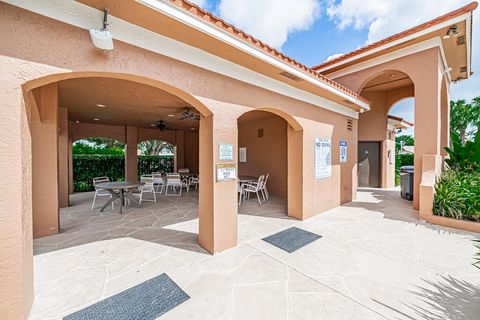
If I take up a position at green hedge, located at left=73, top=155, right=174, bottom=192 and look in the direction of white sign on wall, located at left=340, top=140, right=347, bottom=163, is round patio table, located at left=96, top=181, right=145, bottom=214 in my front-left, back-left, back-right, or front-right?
front-right

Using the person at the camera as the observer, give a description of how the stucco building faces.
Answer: facing the viewer and to the right of the viewer

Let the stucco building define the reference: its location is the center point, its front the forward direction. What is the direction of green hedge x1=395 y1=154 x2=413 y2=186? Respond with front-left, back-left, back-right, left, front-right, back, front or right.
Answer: left

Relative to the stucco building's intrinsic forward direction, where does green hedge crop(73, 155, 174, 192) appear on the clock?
The green hedge is roughly at 6 o'clock from the stucco building.
